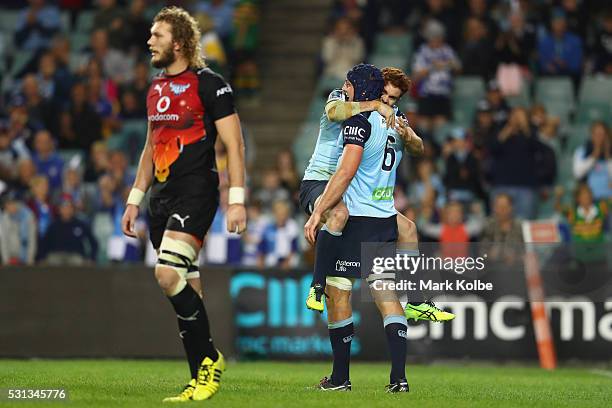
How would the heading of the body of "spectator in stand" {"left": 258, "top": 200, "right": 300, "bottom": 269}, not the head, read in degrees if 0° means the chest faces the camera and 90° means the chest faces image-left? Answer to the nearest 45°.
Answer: approximately 0°

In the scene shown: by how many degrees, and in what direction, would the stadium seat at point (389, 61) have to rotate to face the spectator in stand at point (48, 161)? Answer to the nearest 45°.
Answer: approximately 90° to its right

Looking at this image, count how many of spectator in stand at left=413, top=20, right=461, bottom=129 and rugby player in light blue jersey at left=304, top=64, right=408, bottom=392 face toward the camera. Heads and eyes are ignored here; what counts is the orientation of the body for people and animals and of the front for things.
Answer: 1

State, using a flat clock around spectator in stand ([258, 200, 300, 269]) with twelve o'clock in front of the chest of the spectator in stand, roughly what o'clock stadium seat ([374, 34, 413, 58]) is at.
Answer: The stadium seat is roughly at 7 o'clock from the spectator in stand.

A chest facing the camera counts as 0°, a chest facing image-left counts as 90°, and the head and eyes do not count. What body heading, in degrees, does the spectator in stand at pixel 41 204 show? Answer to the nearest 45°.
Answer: approximately 0°

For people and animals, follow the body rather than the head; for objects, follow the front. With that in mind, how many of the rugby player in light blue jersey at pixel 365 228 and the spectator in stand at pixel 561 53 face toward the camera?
1

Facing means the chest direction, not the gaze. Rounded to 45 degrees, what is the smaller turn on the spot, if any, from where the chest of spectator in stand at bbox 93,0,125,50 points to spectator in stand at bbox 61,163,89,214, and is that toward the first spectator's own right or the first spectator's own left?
0° — they already face them

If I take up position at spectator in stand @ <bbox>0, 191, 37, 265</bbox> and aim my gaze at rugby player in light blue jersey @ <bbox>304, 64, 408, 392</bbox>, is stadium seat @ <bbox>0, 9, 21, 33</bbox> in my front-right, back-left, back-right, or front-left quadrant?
back-left

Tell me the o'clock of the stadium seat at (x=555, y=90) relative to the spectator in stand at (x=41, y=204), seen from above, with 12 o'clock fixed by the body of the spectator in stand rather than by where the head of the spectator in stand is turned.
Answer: The stadium seat is roughly at 9 o'clock from the spectator in stand.
